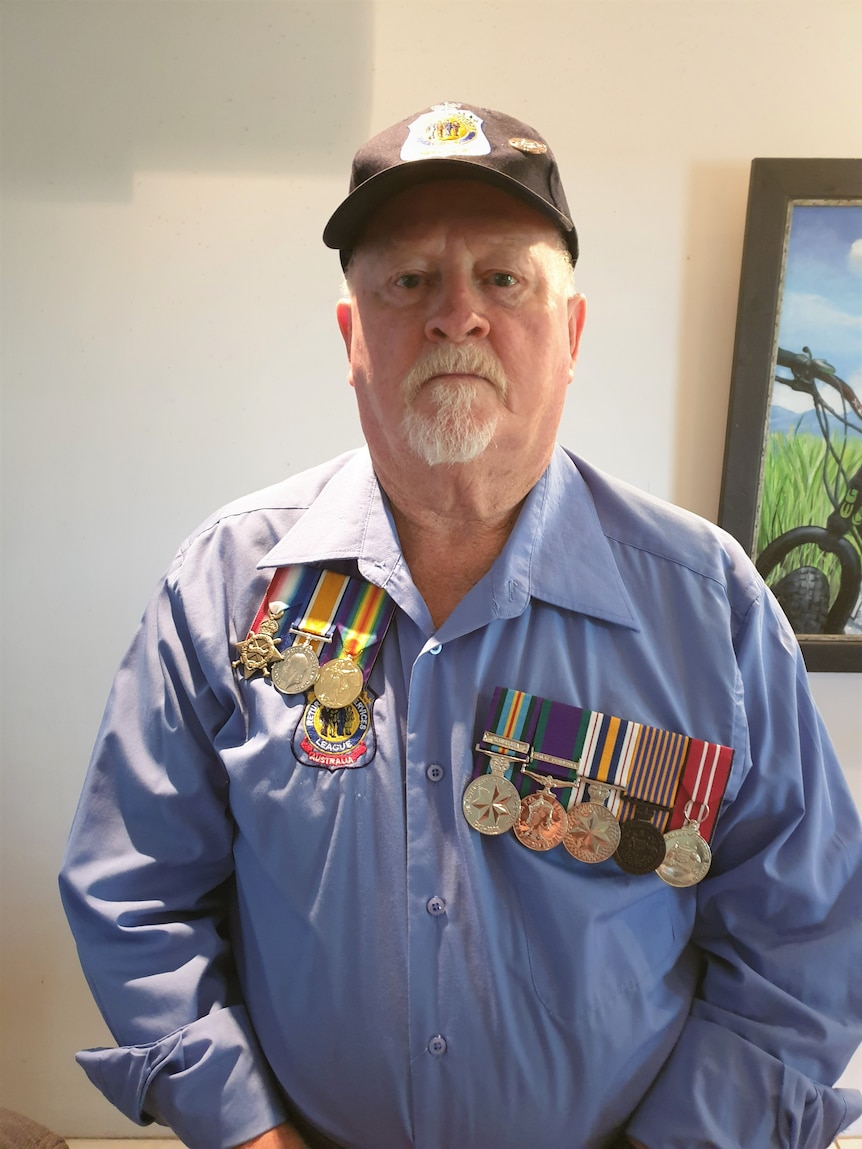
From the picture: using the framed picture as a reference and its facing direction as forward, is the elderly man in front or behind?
in front

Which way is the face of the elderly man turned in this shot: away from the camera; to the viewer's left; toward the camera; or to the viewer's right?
toward the camera

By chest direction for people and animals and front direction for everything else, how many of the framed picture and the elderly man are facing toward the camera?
2

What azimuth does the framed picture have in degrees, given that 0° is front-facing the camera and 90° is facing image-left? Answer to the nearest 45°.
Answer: approximately 0°

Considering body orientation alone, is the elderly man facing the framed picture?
no

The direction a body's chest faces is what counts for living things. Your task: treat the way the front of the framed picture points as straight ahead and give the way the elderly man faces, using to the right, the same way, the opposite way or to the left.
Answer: the same way

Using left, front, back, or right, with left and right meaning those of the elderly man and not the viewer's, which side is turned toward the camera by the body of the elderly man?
front
